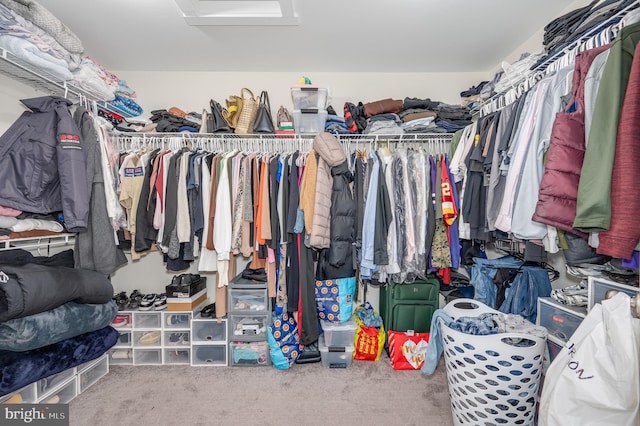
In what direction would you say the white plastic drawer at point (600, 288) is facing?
to the viewer's left

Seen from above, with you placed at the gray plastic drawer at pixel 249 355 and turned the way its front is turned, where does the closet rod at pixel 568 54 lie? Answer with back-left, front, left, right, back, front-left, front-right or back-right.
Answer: front-left

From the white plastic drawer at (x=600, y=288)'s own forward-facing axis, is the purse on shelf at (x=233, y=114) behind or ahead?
ahead
